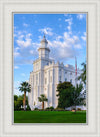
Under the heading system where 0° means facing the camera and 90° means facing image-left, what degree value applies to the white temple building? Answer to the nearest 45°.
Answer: approximately 45°
